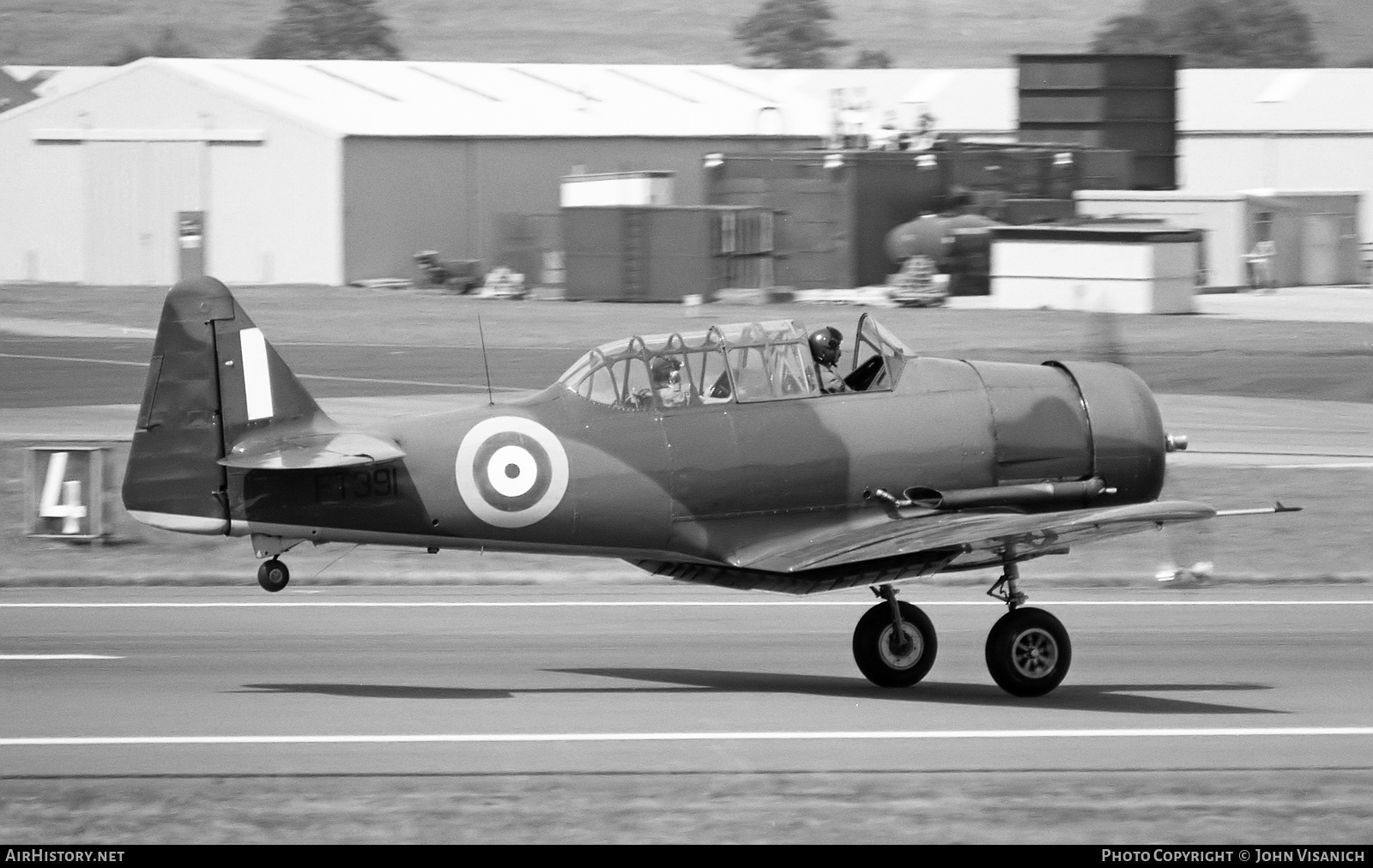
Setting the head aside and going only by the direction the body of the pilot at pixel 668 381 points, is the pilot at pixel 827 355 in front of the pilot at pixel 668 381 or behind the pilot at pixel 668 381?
in front

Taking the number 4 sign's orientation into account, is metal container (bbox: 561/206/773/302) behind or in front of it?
behind

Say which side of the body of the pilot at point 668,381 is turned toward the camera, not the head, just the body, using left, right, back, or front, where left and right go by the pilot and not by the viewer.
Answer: right

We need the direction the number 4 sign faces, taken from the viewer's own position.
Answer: facing the viewer

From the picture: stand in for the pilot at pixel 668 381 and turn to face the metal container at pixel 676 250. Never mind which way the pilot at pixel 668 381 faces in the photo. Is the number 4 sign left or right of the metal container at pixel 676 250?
left

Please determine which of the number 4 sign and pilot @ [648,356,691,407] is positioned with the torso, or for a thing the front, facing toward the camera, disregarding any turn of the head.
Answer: the number 4 sign

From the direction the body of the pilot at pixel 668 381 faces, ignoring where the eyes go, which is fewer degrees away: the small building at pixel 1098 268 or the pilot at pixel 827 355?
the pilot

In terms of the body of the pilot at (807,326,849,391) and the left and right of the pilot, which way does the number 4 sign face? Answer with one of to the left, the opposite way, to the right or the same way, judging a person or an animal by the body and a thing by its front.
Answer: to the right

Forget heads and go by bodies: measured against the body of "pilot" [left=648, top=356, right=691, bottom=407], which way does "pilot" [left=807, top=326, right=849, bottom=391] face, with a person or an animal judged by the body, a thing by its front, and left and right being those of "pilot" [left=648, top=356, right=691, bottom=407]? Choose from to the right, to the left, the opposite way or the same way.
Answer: the same way

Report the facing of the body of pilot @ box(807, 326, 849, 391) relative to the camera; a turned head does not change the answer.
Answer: to the viewer's right

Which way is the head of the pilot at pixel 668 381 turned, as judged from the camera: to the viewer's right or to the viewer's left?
to the viewer's right

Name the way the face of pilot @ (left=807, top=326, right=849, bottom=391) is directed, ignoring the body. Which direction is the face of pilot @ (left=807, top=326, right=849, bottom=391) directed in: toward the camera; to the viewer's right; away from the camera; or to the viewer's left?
to the viewer's right

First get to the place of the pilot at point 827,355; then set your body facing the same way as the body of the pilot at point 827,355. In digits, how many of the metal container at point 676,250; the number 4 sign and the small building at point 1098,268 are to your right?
0

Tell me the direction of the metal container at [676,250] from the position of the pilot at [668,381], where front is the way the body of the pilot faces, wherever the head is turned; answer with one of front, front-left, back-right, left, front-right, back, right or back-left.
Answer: left

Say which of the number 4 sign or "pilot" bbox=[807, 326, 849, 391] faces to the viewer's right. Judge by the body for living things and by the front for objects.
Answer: the pilot

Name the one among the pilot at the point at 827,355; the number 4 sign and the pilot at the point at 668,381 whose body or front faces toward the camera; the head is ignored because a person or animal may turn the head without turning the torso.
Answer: the number 4 sign

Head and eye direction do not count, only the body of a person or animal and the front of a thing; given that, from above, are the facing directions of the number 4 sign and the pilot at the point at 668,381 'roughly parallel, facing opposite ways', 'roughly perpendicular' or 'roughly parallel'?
roughly perpendicular

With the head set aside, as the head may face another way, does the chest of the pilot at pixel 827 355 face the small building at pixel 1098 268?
no
